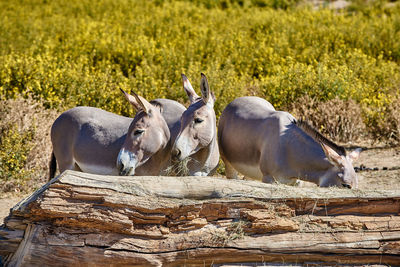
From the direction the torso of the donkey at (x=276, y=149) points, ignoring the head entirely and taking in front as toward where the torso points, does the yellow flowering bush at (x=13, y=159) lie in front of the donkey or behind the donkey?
behind

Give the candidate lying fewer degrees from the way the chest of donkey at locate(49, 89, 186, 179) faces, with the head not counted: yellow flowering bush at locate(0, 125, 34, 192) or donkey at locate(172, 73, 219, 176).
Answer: the donkey

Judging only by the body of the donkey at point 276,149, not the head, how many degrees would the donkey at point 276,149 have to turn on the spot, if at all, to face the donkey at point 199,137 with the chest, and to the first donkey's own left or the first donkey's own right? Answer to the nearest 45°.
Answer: approximately 135° to the first donkey's own right

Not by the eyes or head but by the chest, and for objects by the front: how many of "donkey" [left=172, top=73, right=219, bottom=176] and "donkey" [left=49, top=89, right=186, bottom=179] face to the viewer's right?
1

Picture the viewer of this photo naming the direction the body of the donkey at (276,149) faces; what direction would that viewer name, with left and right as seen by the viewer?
facing the viewer and to the right of the viewer

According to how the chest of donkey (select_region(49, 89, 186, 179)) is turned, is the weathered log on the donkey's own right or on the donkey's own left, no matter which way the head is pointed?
on the donkey's own right

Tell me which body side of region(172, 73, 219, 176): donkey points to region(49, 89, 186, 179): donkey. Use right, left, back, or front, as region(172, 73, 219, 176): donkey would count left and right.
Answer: right

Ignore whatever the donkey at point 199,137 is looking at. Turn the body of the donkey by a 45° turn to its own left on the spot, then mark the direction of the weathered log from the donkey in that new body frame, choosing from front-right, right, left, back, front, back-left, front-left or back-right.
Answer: front

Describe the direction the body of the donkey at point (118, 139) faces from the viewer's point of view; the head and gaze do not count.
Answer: to the viewer's right

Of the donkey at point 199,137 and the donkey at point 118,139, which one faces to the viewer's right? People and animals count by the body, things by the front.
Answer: the donkey at point 118,139

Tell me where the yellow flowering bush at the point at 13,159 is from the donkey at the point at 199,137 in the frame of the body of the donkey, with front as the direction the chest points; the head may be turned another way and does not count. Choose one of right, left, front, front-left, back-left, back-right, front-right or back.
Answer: right

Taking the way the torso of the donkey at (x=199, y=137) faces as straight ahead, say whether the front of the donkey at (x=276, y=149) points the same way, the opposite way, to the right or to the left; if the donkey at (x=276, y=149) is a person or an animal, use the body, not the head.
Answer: to the left

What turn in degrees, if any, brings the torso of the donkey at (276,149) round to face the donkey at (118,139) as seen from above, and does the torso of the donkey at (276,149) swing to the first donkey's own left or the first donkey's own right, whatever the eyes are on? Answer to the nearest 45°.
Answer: approximately 135° to the first donkey's own right

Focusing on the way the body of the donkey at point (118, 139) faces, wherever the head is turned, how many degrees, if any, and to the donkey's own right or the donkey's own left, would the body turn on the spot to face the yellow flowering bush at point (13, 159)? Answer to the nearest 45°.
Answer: approximately 135° to the donkey's own left
